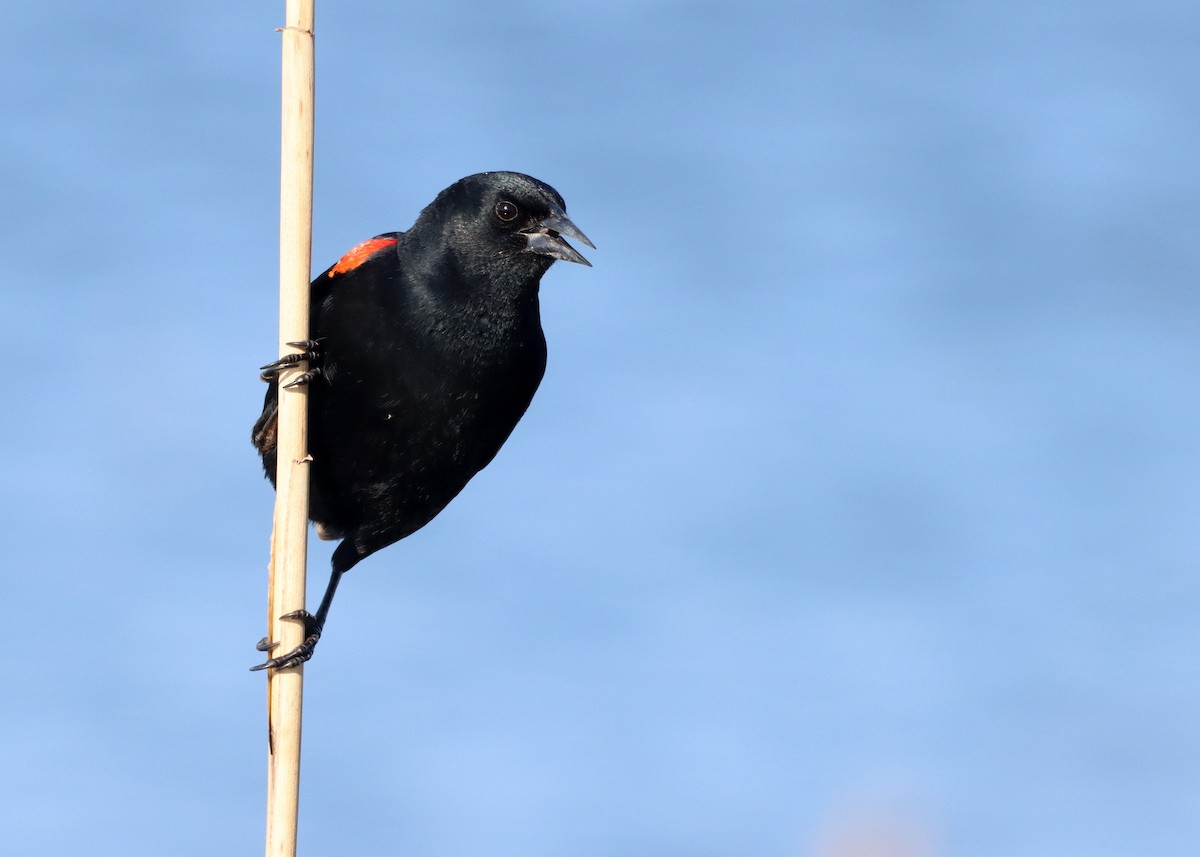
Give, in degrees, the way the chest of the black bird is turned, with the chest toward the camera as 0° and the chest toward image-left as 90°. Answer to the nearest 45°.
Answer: approximately 315°
